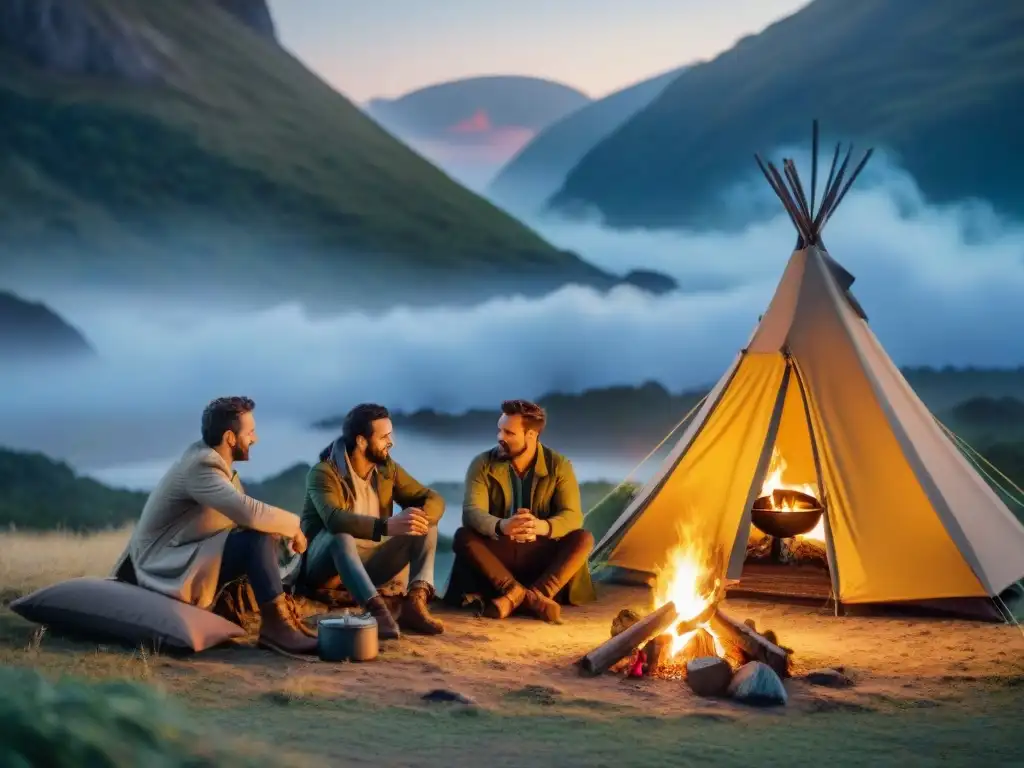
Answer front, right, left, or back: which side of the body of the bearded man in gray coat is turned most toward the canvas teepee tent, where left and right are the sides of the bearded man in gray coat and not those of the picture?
front

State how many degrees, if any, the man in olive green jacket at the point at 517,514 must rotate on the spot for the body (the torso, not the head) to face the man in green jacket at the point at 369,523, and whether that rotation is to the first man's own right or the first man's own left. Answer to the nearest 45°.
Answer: approximately 45° to the first man's own right

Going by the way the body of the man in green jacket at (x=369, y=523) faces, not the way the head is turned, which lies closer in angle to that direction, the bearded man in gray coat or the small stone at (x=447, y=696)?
the small stone

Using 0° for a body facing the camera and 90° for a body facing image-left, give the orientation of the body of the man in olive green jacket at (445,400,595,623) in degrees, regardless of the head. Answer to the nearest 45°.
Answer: approximately 0°

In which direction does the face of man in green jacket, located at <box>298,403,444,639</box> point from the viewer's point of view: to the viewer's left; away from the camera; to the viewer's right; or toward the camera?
to the viewer's right

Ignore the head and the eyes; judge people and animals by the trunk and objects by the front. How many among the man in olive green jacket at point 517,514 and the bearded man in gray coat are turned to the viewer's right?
1

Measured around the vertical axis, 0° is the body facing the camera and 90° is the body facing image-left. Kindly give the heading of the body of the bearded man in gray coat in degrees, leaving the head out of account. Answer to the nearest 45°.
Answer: approximately 270°

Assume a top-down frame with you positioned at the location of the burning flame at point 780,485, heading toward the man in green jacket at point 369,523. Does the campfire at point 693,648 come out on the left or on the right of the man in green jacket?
left

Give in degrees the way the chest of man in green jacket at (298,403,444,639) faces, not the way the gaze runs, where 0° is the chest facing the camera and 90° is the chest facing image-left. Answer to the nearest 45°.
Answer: approximately 315°
